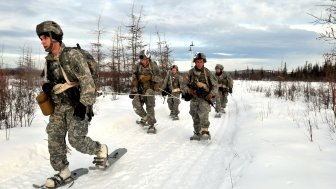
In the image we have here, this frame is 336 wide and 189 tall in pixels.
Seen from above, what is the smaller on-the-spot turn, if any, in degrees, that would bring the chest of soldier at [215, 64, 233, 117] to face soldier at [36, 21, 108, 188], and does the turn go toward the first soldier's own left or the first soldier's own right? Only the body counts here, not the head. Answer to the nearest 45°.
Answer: approximately 45° to the first soldier's own left

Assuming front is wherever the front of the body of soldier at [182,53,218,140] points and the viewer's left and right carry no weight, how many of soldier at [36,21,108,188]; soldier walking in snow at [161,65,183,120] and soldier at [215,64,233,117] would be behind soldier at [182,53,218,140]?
2

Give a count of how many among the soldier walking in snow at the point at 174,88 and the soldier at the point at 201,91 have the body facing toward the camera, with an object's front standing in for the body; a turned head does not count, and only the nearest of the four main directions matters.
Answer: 2

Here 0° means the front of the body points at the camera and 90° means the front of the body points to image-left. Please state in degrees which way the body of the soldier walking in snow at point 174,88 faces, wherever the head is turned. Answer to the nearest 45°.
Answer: approximately 0°

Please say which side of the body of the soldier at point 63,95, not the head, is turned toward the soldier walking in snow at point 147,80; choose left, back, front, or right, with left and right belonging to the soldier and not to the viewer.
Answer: back

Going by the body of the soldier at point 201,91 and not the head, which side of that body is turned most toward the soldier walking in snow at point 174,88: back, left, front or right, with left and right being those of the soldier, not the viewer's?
back

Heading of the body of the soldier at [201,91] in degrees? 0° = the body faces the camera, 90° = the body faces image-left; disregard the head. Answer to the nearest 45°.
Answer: approximately 0°

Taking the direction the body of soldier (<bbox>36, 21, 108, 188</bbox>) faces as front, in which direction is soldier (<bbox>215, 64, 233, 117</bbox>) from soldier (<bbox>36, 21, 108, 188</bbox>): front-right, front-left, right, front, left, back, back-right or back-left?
back

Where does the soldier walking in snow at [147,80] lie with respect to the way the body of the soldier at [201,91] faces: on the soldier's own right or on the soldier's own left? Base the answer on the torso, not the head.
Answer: on the soldier's own right

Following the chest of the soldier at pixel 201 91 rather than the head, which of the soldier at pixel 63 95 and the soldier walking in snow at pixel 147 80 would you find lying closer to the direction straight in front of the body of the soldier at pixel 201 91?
the soldier

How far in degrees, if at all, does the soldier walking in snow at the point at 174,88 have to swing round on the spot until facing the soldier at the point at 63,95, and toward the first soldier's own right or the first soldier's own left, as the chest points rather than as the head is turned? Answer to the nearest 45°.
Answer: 0° — they already face them
